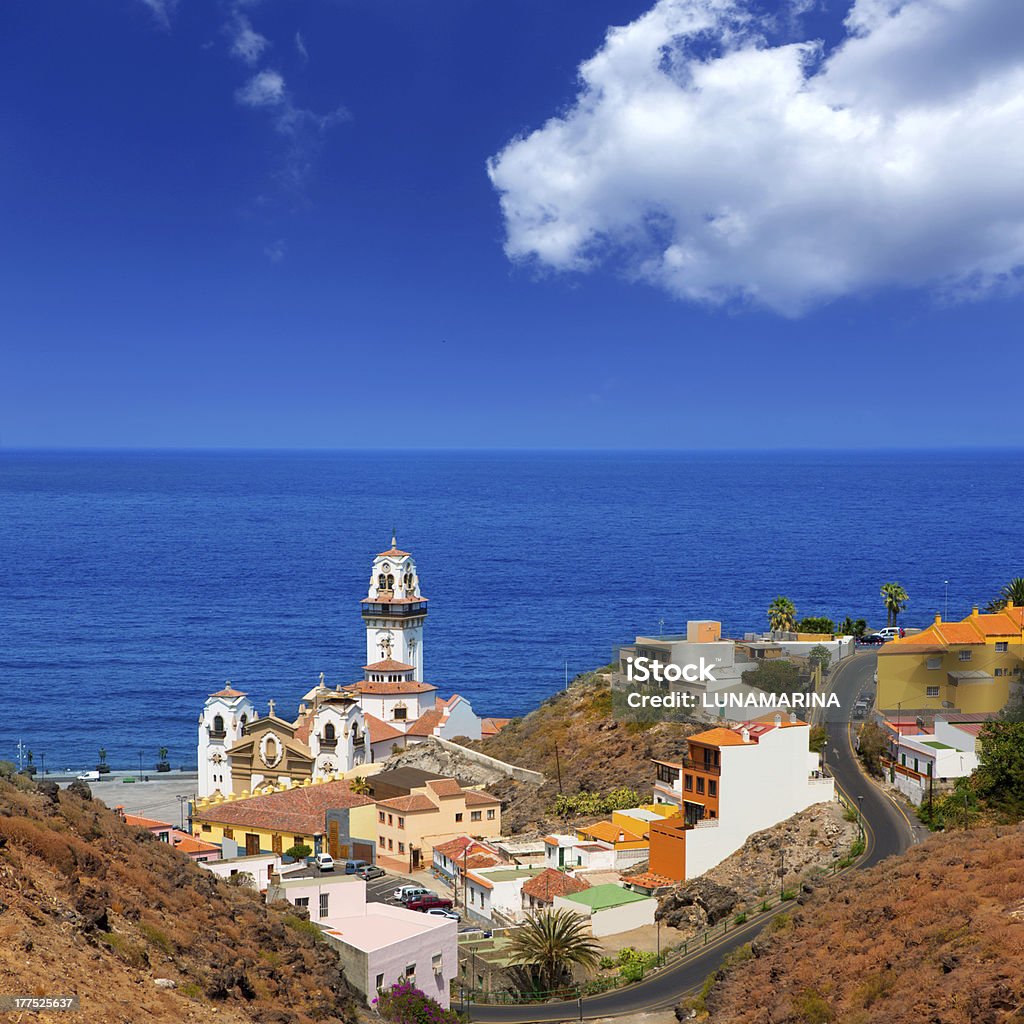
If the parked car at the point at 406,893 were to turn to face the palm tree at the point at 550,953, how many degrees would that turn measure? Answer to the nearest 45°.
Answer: approximately 45° to its right

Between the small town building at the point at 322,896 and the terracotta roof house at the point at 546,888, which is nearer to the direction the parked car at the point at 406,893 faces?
the small town building

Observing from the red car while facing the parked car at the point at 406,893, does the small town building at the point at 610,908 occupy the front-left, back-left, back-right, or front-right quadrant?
back-right

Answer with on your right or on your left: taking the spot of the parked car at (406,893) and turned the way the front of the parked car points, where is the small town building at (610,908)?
on your left

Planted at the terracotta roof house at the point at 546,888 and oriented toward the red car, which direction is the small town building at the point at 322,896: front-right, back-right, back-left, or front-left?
front-left

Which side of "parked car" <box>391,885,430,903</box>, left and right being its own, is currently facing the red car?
right

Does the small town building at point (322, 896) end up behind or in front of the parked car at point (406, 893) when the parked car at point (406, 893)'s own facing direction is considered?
in front
